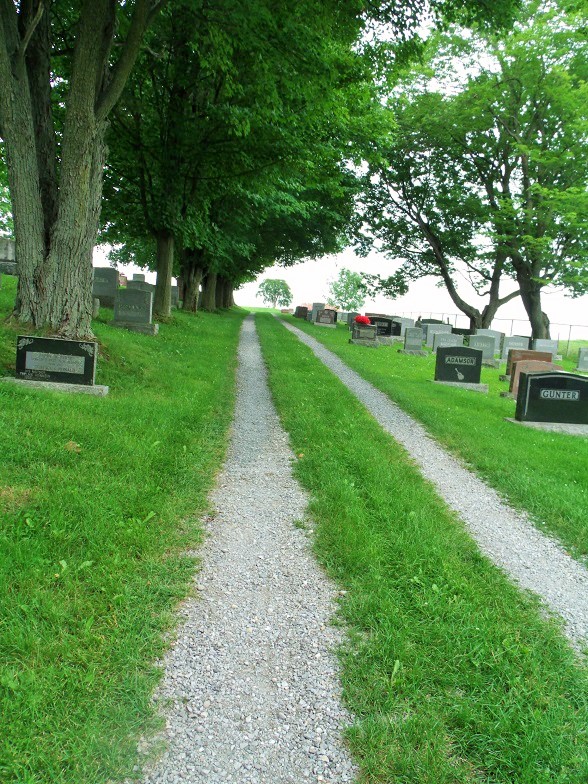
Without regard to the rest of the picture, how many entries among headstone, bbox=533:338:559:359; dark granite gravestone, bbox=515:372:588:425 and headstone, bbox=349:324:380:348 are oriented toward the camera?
3

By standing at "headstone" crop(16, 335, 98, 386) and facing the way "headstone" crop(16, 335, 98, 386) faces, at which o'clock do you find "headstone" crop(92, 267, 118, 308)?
"headstone" crop(92, 267, 118, 308) is roughly at 6 o'clock from "headstone" crop(16, 335, 98, 386).

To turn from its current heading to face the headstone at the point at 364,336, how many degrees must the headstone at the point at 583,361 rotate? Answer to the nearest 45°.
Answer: approximately 135° to its right
